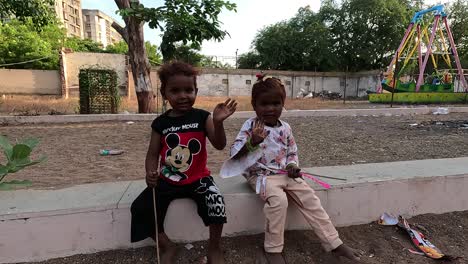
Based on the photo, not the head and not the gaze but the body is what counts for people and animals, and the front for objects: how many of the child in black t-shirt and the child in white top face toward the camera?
2

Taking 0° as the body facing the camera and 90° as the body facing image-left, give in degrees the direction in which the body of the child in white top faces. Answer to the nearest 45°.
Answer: approximately 0°

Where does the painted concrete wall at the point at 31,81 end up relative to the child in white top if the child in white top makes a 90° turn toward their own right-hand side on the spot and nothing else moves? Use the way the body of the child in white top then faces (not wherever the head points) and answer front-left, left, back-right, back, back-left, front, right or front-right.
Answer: front-right

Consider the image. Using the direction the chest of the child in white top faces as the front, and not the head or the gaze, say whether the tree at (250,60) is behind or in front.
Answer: behind

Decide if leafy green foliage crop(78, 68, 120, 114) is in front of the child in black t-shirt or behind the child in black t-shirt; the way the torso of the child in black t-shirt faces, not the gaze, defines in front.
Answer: behind

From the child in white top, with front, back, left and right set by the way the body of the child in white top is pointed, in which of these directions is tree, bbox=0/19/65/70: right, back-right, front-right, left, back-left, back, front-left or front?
back-right

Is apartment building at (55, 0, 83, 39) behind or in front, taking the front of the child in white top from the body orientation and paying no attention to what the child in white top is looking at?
behind

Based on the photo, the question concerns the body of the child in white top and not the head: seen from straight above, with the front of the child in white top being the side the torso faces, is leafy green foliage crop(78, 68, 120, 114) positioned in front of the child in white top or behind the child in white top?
behind

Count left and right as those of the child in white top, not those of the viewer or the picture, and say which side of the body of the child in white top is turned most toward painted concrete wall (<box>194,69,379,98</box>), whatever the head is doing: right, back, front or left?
back

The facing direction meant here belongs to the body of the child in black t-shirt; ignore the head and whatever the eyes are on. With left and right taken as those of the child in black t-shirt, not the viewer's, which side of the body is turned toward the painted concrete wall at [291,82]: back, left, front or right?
back

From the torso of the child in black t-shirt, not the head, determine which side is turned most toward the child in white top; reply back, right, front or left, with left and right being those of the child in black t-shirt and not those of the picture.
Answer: left
